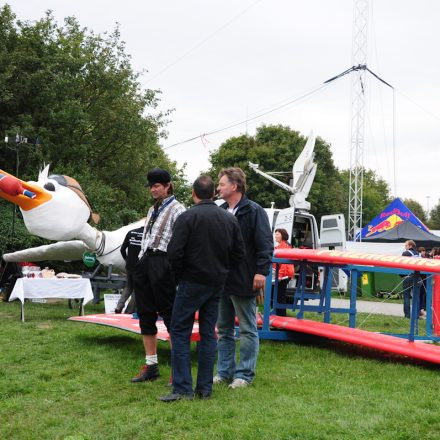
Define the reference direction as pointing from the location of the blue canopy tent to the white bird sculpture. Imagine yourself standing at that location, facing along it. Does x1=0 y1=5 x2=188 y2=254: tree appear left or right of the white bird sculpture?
right

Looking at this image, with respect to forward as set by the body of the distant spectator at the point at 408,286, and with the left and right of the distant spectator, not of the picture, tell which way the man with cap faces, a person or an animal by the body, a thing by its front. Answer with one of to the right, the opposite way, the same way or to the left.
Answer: to the left

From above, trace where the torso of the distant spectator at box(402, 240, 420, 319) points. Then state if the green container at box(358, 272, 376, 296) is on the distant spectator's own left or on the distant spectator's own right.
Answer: on the distant spectator's own right

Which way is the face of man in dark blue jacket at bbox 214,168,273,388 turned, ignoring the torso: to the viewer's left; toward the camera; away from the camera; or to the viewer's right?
to the viewer's left

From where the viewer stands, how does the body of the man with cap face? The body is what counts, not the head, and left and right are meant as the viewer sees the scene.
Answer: facing the viewer and to the left of the viewer
